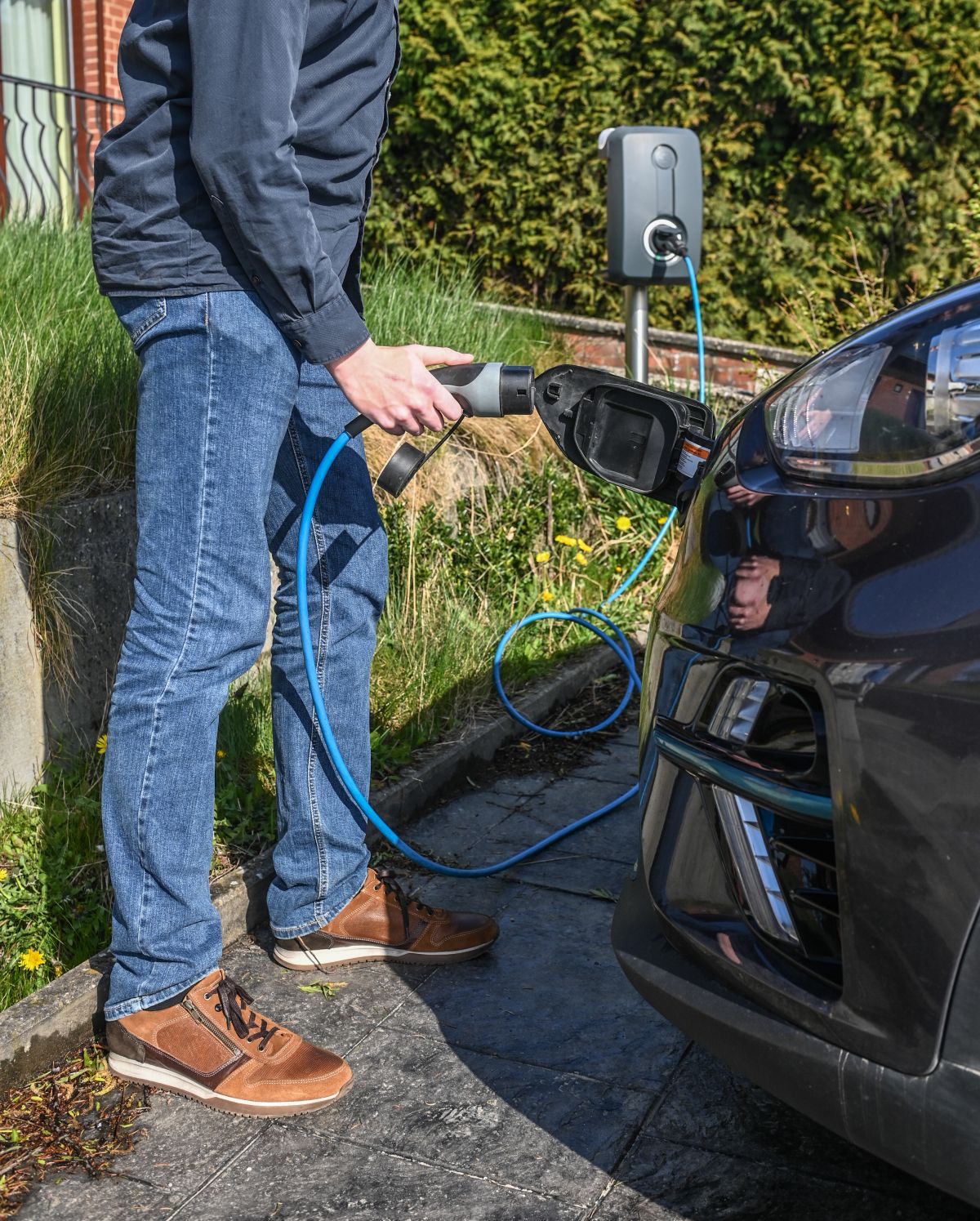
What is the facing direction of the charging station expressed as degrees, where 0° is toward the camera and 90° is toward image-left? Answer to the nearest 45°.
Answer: approximately 315°

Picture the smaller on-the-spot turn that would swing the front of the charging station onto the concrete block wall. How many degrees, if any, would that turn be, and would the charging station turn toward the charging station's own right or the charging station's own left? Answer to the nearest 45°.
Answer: approximately 90° to the charging station's own right

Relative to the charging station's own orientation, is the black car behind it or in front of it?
in front

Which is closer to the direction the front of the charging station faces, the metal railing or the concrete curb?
the concrete curb

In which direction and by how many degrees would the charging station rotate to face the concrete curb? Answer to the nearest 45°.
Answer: approximately 45° to its right
